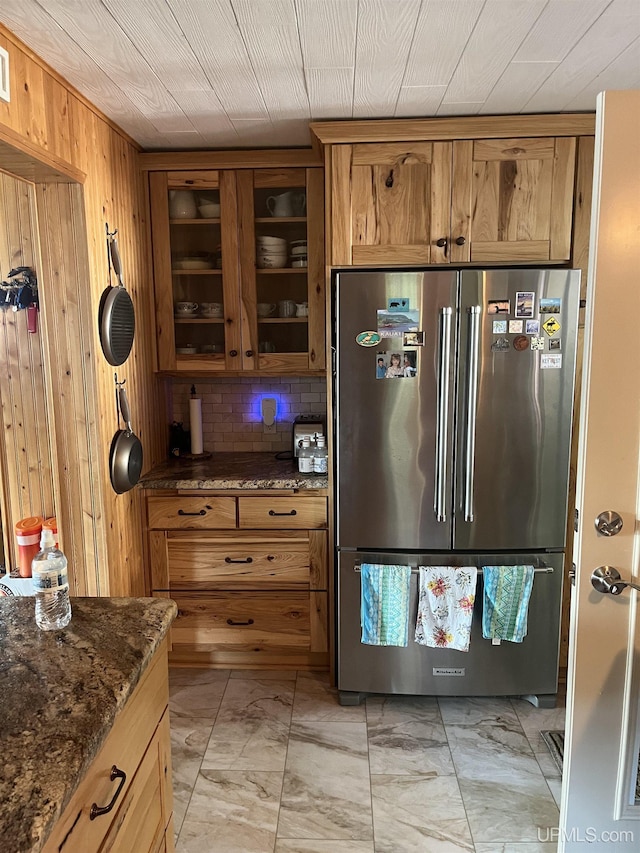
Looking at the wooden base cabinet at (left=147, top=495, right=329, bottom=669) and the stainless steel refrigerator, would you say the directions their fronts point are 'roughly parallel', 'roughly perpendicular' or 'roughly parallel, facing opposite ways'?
roughly parallel

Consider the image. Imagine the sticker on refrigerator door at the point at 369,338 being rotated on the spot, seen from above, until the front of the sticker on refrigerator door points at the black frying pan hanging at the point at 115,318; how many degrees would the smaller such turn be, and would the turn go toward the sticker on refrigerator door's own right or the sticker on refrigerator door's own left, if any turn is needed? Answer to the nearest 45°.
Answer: approximately 90° to the sticker on refrigerator door's own right

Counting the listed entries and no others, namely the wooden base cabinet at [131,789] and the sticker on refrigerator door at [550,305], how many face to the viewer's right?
1

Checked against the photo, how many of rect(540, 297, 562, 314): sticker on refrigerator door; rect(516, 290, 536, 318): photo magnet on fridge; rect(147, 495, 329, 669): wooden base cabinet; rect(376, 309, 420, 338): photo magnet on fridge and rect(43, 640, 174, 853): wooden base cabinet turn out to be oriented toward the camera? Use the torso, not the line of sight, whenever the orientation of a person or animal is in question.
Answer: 4

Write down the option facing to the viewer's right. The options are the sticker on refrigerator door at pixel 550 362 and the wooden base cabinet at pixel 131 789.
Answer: the wooden base cabinet

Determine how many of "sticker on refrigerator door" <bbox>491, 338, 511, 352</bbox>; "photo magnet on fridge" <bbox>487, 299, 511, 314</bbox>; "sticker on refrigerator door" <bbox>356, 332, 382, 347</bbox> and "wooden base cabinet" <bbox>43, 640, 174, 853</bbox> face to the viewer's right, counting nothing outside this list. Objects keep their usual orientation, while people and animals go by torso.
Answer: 1

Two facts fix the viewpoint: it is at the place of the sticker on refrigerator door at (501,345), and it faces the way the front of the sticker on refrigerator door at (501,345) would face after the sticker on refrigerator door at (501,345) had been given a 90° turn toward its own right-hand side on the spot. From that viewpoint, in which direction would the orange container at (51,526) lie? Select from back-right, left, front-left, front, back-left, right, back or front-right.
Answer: front-left

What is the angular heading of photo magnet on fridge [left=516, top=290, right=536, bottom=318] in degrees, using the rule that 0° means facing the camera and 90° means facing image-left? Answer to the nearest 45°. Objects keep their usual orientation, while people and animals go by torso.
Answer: approximately 0°

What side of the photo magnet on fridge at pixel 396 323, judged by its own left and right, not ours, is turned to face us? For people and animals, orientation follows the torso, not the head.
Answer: front

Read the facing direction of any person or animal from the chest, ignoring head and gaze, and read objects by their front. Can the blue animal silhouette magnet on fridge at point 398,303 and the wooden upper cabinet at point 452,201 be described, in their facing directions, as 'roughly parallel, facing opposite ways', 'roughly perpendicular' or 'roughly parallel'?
roughly parallel

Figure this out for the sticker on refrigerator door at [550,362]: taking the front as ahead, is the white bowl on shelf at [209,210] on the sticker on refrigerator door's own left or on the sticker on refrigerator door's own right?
on the sticker on refrigerator door's own right
